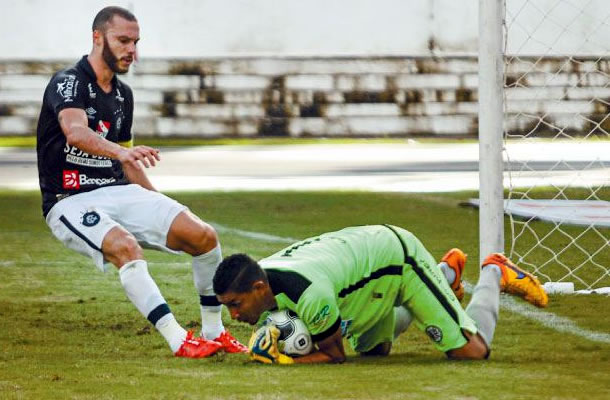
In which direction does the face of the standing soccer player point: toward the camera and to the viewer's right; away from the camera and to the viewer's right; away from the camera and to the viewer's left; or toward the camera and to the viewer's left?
toward the camera and to the viewer's right

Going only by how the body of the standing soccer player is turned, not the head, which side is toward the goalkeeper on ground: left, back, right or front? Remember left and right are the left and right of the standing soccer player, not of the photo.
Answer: front

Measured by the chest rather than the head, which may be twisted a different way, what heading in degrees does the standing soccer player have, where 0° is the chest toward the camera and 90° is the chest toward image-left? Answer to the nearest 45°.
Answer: approximately 315°

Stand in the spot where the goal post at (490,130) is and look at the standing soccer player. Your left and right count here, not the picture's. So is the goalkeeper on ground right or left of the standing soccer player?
left
